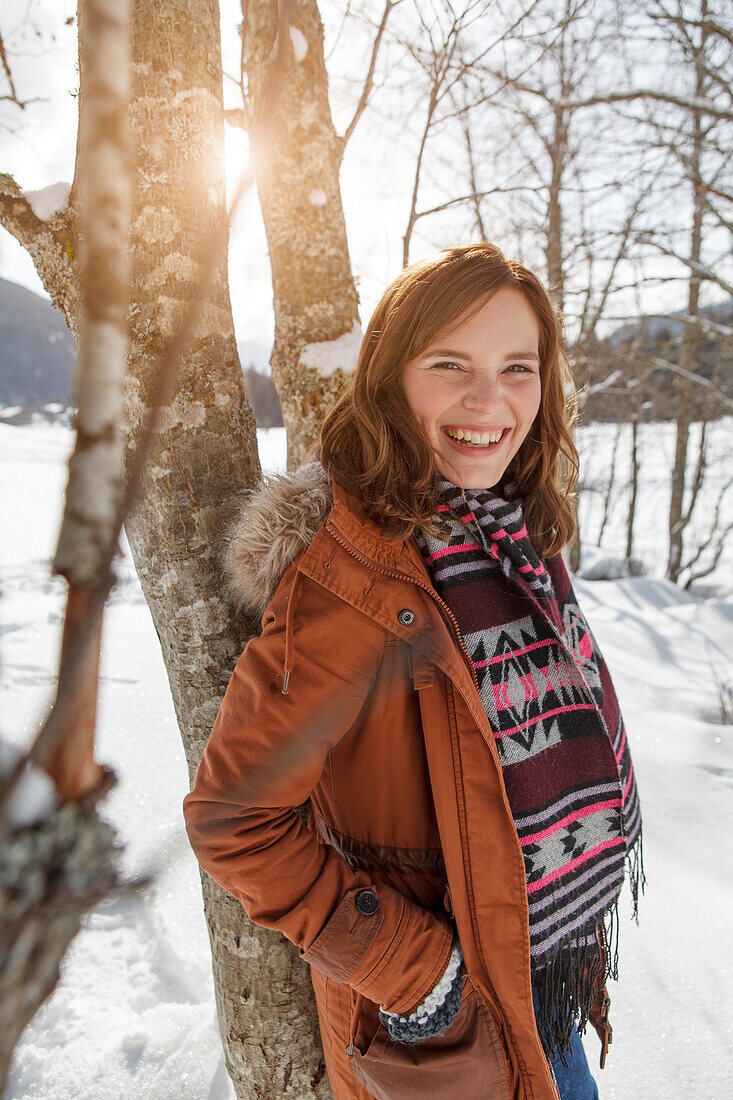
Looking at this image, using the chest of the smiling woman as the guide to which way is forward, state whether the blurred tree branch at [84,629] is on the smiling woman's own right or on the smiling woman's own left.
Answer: on the smiling woman's own right

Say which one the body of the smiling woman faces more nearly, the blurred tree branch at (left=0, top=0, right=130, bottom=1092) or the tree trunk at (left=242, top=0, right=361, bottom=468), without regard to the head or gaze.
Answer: the blurred tree branch

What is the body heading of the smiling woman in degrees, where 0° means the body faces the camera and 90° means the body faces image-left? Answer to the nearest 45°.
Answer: approximately 315°

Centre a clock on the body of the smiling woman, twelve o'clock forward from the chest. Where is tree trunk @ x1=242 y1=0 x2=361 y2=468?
The tree trunk is roughly at 7 o'clock from the smiling woman.
